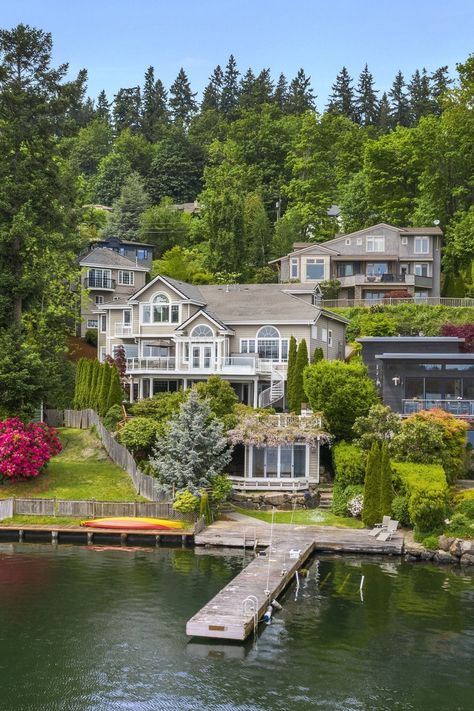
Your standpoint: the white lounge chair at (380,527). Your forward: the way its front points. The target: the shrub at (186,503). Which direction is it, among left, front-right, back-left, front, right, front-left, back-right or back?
front-right

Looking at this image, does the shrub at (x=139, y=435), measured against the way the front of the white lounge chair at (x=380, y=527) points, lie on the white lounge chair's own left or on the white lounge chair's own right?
on the white lounge chair's own right

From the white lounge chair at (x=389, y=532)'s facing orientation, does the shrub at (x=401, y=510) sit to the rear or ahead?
to the rear

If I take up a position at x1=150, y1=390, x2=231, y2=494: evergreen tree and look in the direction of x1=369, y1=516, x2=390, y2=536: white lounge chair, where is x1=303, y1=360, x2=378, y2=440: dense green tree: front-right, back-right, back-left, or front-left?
front-left

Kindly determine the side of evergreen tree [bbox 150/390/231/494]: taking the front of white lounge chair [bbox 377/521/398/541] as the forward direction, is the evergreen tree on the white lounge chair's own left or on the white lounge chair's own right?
on the white lounge chair's own right

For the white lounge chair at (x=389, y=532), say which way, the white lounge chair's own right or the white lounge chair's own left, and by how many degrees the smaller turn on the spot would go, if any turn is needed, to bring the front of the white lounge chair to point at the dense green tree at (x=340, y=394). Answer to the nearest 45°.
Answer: approximately 135° to the white lounge chair's own right

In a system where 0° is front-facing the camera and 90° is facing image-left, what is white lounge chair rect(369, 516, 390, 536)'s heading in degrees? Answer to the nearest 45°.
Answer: approximately 45°

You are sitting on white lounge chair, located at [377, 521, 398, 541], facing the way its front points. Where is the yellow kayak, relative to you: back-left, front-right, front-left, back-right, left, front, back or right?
front-right

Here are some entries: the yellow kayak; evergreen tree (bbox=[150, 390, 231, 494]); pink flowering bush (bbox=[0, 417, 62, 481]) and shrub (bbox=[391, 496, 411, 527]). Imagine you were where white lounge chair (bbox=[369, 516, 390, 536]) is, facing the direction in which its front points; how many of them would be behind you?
1

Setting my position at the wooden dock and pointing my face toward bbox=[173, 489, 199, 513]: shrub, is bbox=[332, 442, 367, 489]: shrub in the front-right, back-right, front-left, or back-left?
front-right
